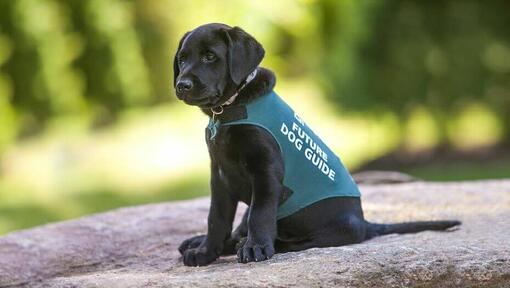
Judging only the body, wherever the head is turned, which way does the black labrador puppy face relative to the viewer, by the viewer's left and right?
facing the viewer and to the left of the viewer
